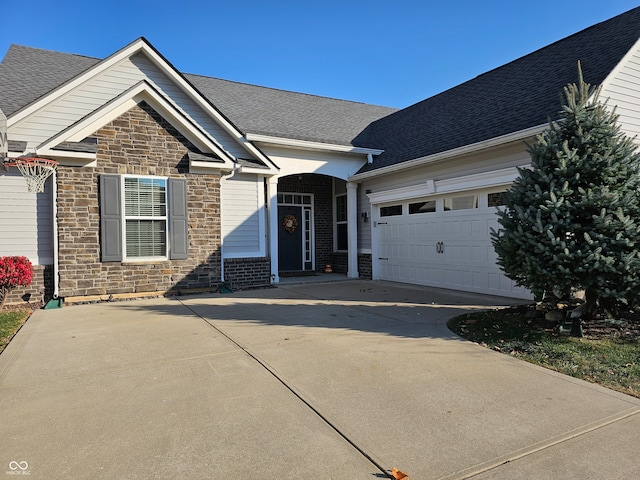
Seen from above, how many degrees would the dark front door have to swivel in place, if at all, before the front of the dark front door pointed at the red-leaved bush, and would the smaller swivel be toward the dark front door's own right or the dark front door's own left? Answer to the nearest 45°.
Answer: approximately 45° to the dark front door's own right

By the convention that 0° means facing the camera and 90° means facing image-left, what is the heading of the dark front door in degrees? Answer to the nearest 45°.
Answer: approximately 0°

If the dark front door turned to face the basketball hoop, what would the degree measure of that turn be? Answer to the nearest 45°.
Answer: approximately 45° to its right
